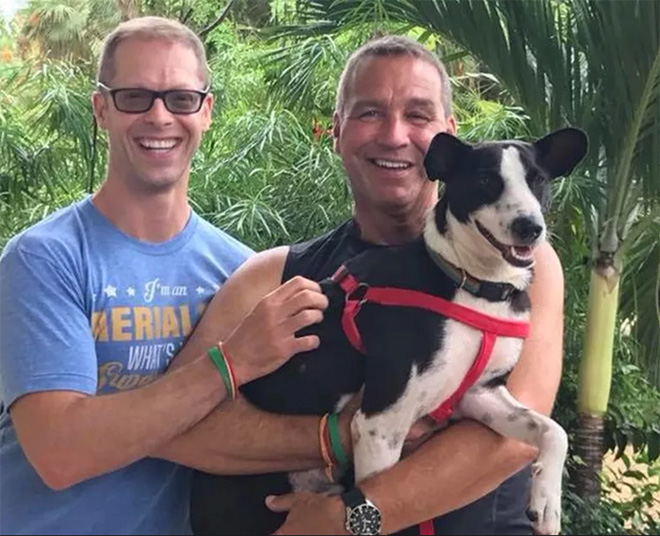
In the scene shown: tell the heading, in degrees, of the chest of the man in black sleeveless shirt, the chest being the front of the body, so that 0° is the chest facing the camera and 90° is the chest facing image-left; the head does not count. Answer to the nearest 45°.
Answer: approximately 0°

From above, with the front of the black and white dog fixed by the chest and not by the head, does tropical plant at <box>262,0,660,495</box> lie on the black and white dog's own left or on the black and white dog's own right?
on the black and white dog's own left

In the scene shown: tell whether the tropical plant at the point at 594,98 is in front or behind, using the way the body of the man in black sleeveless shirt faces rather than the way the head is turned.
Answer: behind

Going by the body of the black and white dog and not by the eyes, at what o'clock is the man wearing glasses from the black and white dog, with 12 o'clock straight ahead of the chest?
The man wearing glasses is roughly at 5 o'clock from the black and white dog.

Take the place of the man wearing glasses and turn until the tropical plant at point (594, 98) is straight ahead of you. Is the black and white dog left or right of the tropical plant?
right
